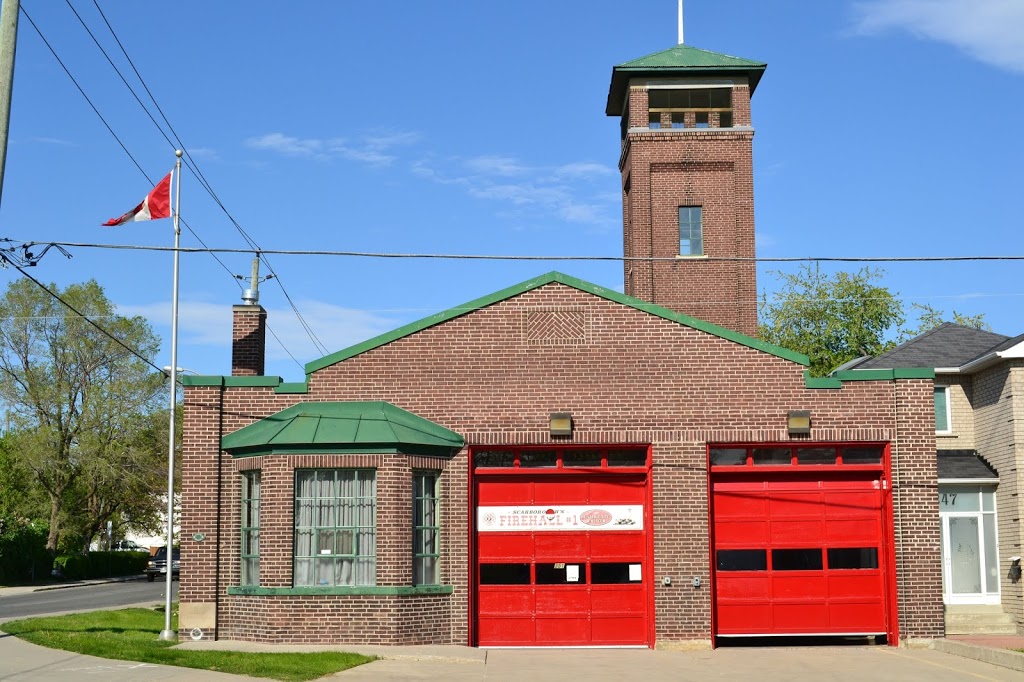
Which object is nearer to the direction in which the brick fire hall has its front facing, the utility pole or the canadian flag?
the utility pole

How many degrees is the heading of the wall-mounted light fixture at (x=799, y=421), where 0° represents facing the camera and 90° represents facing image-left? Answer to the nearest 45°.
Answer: approximately 0°

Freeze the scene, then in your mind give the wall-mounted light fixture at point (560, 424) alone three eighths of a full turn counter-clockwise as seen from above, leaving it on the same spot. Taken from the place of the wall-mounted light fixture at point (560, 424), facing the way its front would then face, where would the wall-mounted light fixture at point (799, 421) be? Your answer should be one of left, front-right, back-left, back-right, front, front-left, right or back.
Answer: front-right

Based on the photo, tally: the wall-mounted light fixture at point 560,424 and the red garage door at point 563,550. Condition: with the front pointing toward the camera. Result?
2

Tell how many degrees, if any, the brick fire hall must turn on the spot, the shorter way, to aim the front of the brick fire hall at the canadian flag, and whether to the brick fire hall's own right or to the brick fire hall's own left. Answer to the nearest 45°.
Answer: approximately 90° to the brick fire hall's own right

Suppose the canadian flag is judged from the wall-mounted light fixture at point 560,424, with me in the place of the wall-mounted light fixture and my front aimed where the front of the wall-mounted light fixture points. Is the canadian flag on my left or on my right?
on my right
